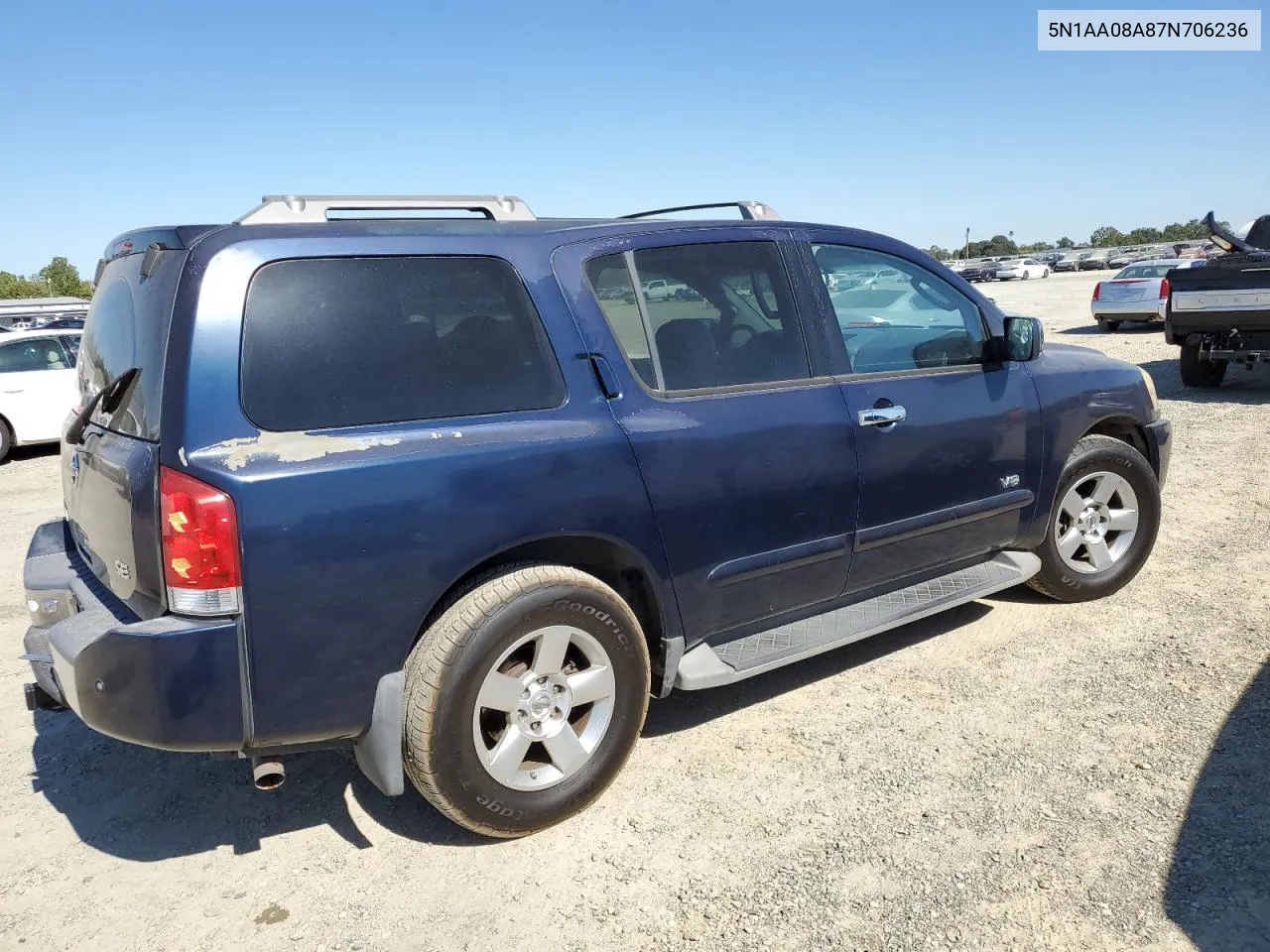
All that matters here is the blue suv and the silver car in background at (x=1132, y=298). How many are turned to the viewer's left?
0

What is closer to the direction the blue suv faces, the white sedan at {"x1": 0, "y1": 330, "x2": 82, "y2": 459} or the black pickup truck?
the black pickup truck

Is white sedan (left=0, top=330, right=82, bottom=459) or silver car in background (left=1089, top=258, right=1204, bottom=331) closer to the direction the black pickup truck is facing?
the silver car in background

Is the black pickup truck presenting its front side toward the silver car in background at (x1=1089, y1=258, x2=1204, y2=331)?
yes

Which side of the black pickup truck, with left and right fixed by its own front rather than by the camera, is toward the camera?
back

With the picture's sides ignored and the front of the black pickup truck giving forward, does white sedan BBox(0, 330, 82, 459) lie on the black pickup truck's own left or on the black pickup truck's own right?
on the black pickup truck's own left

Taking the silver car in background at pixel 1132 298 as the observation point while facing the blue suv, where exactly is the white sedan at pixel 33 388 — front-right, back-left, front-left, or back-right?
front-right

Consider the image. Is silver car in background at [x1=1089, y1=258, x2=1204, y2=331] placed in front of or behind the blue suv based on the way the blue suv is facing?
in front

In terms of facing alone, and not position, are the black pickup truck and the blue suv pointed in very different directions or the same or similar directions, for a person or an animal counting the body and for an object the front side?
same or similar directions

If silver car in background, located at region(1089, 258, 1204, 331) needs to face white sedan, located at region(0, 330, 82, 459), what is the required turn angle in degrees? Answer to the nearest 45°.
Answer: approximately 180°

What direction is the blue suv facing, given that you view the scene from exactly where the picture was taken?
facing away from the viewer and to the right of the viewer

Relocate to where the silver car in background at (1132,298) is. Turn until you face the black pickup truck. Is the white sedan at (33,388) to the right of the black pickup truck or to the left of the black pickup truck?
right

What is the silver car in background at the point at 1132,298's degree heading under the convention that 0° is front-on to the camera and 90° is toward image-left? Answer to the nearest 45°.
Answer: approximately 225°

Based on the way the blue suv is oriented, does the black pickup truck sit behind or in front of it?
in front
